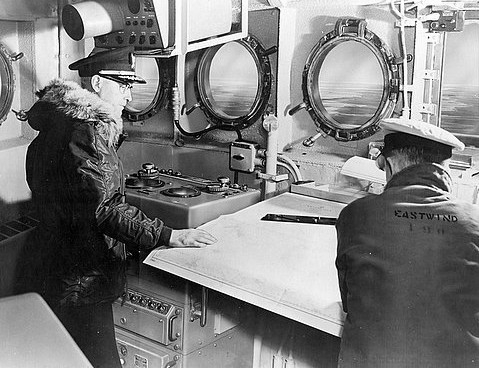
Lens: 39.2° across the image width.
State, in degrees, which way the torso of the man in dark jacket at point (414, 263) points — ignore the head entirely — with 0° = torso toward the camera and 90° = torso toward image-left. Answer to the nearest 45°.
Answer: approximately 180°

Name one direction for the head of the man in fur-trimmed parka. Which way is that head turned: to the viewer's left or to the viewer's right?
to the viewer's right

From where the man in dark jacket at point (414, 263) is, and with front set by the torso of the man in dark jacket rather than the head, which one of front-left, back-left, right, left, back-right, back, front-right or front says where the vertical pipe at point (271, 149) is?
front-left

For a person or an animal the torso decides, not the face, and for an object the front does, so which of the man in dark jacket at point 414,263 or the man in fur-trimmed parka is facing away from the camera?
the man in dark jacket

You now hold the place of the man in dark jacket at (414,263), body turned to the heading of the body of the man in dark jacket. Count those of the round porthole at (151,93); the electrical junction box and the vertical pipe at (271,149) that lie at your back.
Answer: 0

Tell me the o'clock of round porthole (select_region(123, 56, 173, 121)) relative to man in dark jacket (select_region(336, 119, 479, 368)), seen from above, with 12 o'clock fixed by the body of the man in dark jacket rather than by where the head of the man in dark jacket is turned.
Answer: The round porthole is roughly at 10 o'clock from the man in dark jacket.

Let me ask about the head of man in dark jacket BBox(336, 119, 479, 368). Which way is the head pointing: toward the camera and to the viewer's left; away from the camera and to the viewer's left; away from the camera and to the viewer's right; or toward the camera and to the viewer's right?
away from the camera and to the viewer's left

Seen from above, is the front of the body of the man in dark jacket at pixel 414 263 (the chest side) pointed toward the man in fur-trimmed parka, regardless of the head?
no

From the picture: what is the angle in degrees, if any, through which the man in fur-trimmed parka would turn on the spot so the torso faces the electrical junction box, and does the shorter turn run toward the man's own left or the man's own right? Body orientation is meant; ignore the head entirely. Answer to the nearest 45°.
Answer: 0° — they already face it

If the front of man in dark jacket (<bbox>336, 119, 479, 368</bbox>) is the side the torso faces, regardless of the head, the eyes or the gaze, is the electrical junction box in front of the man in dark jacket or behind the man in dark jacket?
in front

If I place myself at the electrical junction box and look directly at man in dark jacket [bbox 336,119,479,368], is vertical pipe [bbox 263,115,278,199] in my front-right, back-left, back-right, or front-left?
front-left

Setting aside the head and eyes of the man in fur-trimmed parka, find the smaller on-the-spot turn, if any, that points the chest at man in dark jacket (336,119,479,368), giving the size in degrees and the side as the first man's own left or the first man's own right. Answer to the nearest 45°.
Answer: approximately 45° to the first man's own right

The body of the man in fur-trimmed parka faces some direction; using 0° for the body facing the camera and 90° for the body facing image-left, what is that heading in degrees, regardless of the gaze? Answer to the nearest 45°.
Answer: approximately 270°

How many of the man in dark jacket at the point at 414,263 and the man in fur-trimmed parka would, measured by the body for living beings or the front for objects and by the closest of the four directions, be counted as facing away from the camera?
1

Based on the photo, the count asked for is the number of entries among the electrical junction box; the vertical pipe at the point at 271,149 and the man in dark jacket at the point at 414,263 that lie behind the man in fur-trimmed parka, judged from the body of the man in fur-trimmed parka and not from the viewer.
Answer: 0
